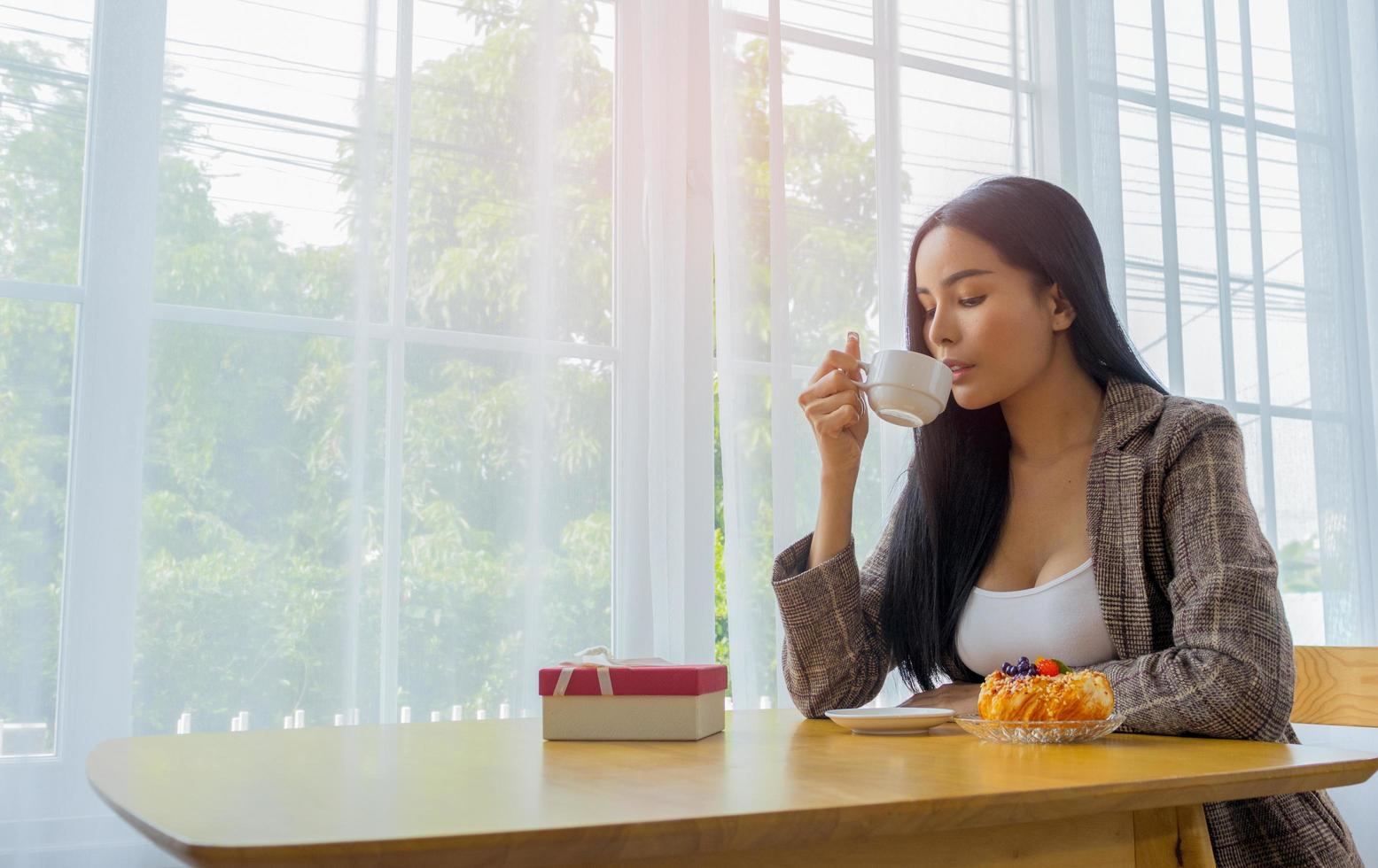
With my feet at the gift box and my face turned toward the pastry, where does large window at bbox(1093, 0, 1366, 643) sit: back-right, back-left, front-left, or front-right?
front-left

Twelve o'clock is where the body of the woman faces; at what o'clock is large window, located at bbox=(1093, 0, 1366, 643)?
The large window is roughly at 5 o'clock from the woman.

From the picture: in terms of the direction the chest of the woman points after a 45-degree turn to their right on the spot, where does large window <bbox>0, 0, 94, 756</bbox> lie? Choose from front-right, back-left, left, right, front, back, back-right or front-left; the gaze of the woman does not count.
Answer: front

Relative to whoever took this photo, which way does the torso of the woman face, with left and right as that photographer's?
facing the viewer and to the left of the viewer

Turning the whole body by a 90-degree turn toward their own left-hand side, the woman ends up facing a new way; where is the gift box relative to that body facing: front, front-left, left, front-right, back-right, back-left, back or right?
right

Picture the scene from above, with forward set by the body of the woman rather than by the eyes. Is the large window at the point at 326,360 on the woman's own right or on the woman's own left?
on the woman's own right
